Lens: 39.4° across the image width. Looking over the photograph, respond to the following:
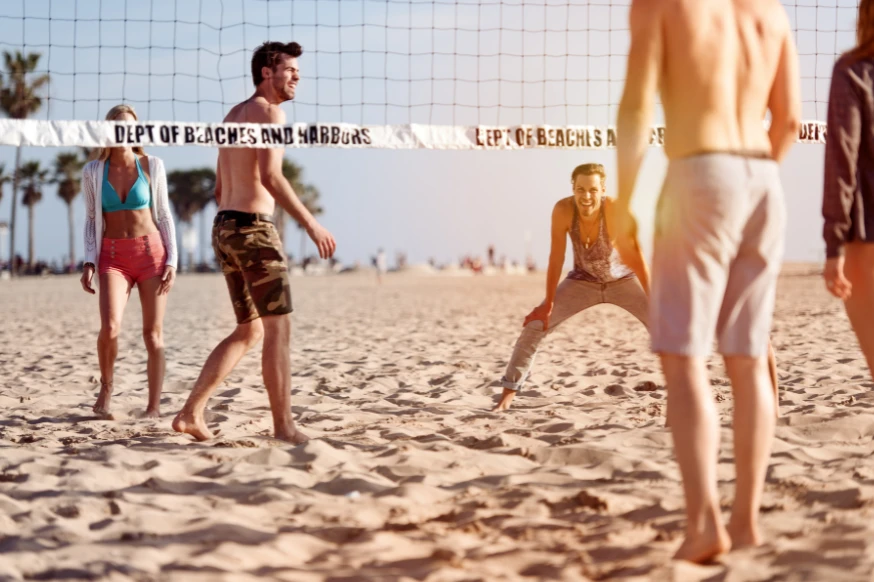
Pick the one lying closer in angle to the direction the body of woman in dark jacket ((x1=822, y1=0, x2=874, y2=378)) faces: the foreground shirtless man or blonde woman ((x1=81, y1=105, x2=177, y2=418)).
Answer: the blonde woman

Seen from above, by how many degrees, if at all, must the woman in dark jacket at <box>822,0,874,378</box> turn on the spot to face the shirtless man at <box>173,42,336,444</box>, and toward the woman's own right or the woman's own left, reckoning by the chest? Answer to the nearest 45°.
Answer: approximately 90° to the woman's own left

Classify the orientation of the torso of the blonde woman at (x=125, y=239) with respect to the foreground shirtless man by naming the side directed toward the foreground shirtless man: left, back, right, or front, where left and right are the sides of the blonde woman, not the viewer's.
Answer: front

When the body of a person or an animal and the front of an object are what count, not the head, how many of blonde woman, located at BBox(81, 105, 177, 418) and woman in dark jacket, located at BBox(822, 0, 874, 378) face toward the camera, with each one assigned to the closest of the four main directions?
1

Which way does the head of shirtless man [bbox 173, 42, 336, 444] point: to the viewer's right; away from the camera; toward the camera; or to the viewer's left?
to the viewer's right

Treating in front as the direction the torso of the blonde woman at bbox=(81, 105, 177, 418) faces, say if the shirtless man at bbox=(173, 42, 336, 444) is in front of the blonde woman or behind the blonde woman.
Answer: in front

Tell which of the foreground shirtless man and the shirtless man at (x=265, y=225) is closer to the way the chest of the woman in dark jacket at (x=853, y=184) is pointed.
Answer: the shirtless man

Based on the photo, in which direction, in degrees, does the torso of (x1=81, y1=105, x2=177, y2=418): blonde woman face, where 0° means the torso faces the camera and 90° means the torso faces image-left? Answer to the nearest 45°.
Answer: approximately 0°

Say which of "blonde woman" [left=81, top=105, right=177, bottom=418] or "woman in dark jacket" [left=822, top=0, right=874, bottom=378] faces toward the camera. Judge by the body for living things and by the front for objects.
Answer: "blonde woman" [left=81, top=105, right=177, bottom=418]

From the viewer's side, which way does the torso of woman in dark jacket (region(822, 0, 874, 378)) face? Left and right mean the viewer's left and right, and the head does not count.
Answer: facing away from the viewer

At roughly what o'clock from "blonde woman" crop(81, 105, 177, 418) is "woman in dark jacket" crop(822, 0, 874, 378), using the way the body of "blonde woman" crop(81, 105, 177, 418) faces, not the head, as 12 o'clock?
"woman in dark jacket" crop(822, 0, 874, 378) is roughly at 11 o'clock from "blonde woman" crop(81, 105, 177, 418).
